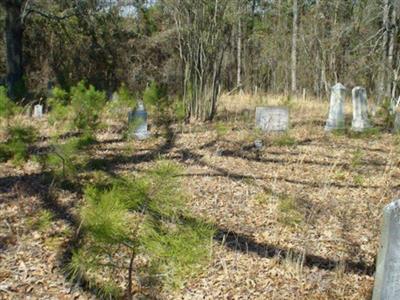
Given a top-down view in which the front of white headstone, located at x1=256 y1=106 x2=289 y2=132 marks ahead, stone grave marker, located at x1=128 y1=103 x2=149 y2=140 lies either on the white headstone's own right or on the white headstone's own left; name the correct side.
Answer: on the white headstone's own right

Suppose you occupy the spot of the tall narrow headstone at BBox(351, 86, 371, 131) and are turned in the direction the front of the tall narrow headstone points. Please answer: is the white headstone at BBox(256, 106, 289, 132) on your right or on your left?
on your right

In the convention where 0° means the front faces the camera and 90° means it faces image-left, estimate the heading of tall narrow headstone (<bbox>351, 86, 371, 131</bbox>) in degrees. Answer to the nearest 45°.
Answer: approximately 0°

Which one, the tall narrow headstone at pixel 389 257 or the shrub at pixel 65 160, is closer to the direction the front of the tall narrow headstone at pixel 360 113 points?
the tall narrow headstone

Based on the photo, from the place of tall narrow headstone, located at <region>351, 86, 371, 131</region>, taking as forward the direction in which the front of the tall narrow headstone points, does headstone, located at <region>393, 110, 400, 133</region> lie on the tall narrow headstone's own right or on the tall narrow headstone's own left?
on the tall narrow headstone's own left

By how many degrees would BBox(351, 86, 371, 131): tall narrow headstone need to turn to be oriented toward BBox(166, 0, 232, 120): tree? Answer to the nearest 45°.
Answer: approximately 90° to its right

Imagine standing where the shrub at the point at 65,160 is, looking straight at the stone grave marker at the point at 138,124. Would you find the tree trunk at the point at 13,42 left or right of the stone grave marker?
left

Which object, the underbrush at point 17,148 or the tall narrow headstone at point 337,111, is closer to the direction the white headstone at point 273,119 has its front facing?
the underbrush

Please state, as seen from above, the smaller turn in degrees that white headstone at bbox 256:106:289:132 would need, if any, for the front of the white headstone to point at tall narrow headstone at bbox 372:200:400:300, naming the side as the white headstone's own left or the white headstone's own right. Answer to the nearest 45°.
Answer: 0° — it already faces it

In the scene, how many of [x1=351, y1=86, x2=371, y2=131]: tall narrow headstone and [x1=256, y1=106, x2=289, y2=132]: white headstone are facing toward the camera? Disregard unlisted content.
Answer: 2

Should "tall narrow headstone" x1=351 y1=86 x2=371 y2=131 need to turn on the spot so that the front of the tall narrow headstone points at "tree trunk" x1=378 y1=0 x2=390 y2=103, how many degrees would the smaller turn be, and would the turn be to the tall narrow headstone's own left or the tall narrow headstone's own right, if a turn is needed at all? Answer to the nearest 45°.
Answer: approximately 180°

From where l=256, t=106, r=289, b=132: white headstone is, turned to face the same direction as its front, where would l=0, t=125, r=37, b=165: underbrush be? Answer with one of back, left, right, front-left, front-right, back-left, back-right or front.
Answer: front-right
